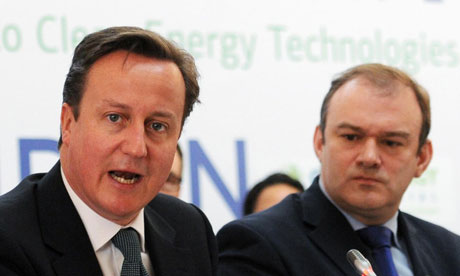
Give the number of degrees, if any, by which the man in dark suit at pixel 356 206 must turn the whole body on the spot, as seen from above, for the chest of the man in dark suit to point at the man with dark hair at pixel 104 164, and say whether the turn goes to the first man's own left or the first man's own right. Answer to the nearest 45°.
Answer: approximately 90° to the first man's own right

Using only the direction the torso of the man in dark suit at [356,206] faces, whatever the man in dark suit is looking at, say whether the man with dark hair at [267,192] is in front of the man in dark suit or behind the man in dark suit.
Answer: behind

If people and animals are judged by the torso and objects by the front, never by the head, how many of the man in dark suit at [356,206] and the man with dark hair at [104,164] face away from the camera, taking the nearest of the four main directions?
0

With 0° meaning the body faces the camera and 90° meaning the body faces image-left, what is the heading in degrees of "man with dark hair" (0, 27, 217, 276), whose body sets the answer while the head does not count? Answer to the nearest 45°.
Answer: approximately 315°

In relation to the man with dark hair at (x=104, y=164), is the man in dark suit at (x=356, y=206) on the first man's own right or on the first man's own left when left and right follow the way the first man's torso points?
on the first man's own left

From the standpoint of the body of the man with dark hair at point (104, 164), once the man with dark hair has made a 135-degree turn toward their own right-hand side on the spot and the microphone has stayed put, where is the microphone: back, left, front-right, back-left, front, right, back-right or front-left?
back

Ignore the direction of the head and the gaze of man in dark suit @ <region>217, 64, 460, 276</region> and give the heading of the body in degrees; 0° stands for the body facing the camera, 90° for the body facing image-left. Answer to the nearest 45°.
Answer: approximately 315°
